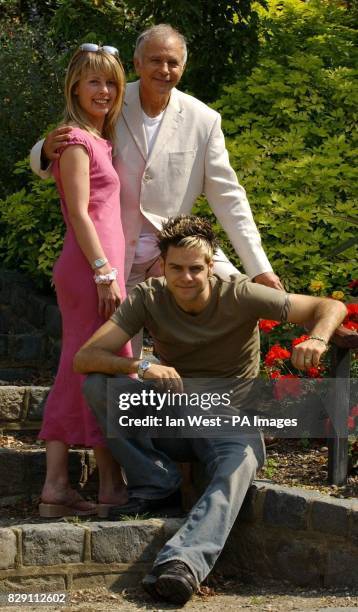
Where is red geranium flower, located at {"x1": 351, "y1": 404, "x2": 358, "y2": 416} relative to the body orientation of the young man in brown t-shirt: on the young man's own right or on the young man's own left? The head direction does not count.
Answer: on the young man's own left

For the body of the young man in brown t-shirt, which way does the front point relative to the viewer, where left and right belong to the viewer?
facing the viewer

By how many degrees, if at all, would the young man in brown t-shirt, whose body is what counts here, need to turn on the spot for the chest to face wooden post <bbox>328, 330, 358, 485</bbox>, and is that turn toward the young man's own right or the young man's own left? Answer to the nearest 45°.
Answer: approximately 90° to the young man's own left

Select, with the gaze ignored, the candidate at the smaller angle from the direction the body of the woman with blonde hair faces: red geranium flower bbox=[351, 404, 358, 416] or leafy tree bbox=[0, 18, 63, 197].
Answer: the red geranium flower

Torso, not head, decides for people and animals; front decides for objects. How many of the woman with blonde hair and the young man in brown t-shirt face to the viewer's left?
0

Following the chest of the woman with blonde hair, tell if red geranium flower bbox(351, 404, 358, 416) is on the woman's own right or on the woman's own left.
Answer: on the woman's own left

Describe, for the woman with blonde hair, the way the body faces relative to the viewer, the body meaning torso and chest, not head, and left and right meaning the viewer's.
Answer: facing the viewer and to the right of the viewer

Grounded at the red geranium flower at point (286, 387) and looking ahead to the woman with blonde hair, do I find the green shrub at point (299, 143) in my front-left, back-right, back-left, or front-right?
back-right

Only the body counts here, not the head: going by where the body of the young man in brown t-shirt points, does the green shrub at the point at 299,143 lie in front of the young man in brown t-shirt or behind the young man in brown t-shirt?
behind

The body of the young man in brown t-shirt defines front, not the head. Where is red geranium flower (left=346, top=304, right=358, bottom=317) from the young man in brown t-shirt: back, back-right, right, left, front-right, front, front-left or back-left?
back-left
